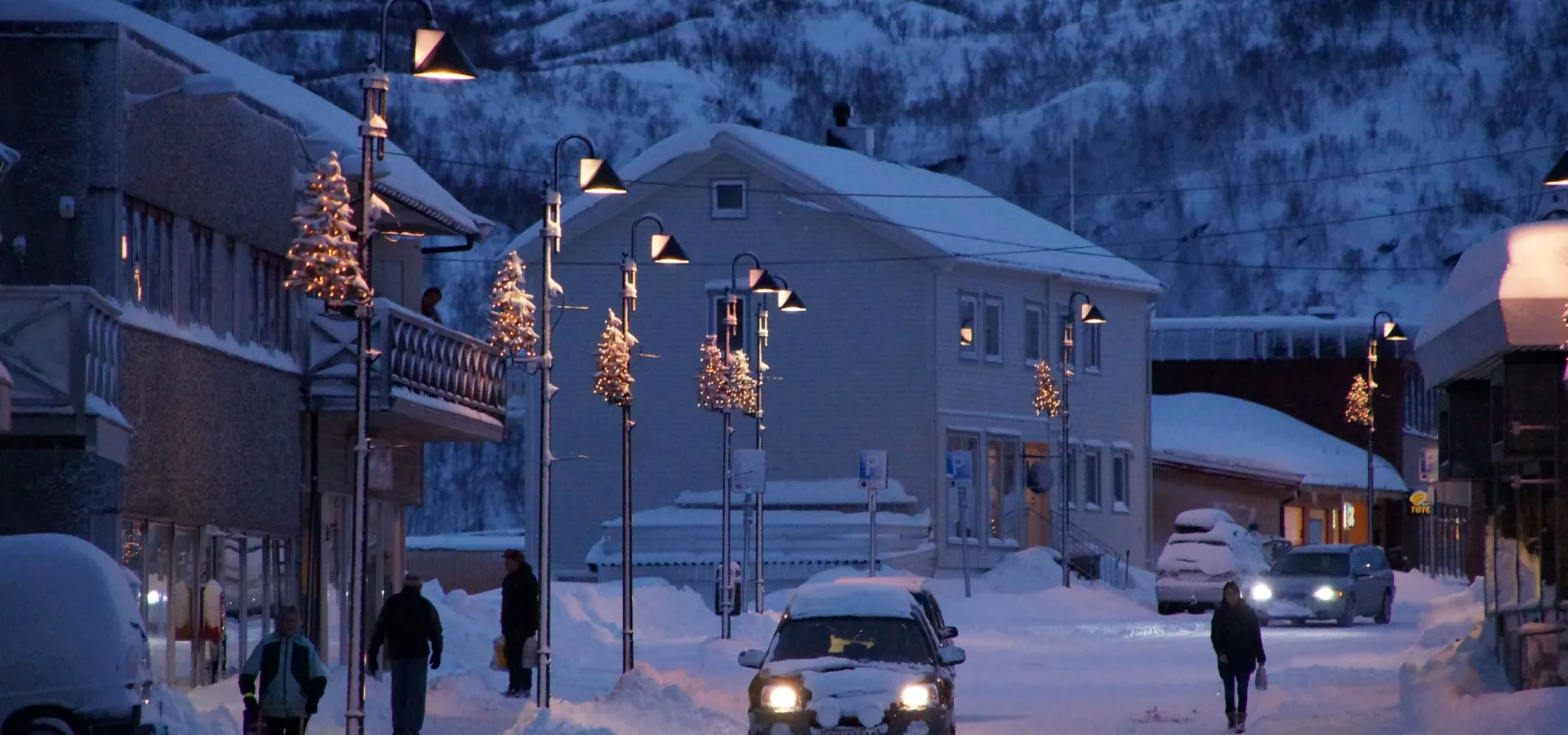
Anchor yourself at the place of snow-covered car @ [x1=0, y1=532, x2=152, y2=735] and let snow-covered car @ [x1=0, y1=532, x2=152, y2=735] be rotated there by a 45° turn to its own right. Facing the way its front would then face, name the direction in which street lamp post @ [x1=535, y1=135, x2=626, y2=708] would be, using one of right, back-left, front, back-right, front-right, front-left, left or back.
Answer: right

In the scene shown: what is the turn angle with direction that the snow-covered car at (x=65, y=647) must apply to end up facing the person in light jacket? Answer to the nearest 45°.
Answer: approximately 135° to its right

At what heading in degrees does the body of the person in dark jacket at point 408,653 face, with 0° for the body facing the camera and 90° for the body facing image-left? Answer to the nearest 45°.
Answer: approximately 180°

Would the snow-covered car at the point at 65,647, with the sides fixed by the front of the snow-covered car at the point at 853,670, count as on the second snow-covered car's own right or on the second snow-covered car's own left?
on the second snow-covered car's own right

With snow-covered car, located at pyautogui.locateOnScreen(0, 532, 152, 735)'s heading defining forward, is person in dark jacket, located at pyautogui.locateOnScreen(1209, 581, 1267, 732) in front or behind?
behind

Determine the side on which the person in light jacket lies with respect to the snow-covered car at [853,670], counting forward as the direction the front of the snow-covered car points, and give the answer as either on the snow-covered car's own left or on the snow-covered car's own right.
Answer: on the snow-covered car's own right

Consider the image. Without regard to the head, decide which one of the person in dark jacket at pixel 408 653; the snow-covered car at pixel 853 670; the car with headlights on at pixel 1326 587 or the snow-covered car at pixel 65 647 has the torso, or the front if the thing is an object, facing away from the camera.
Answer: the person in dark jacket

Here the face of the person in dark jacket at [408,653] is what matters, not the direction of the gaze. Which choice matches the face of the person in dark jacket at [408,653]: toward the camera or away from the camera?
away from the camera
